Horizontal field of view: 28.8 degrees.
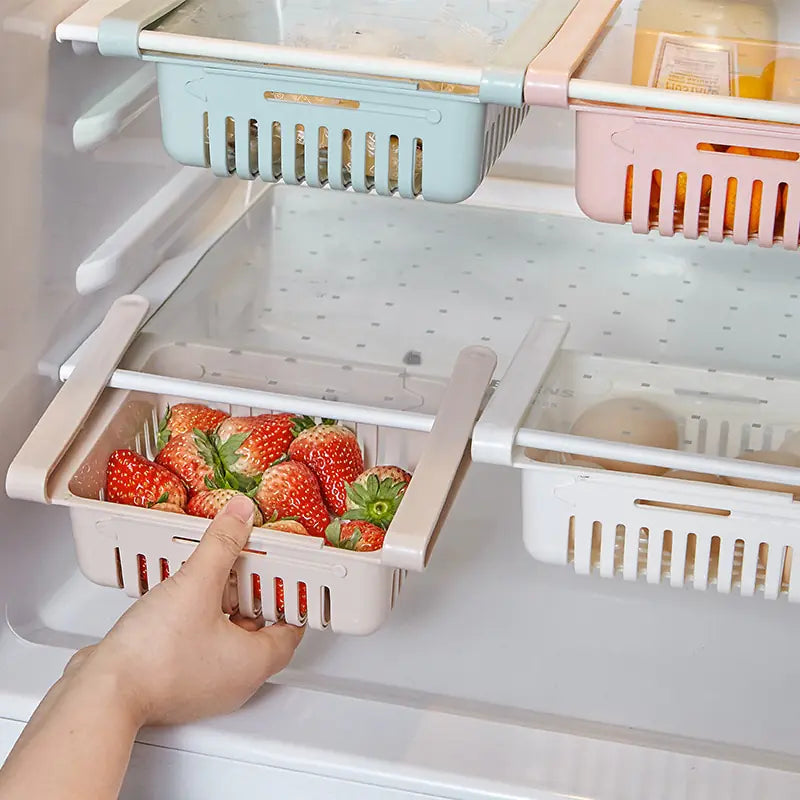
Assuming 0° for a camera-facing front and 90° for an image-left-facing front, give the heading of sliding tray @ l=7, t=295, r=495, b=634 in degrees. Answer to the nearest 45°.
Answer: approximately 0°
